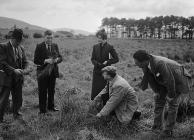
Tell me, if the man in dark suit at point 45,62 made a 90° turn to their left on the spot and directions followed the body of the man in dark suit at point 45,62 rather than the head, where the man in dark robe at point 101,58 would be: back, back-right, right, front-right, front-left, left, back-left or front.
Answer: front

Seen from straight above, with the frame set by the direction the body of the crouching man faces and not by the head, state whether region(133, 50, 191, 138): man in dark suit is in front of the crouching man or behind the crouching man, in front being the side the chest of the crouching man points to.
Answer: behind

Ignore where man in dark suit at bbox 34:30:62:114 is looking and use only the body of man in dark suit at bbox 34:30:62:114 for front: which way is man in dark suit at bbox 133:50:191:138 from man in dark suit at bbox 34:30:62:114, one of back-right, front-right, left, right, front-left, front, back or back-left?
front-left

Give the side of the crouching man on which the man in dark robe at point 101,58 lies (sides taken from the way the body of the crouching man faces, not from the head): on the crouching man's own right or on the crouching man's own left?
on the crouching man's own right

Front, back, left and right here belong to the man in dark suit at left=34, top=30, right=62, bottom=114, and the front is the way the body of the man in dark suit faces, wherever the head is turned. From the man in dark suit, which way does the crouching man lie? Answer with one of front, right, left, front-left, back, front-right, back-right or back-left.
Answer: front-left

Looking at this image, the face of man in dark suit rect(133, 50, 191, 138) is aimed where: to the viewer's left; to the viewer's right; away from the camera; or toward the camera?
to the viewer's left

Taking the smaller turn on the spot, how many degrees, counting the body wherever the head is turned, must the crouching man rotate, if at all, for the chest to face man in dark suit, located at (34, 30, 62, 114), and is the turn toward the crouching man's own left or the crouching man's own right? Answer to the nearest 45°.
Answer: approximately 45° to the crouching man's own right

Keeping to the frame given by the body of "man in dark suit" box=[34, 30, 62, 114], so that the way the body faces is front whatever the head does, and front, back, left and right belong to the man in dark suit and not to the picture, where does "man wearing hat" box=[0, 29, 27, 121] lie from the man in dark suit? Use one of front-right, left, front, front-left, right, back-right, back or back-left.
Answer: front-right

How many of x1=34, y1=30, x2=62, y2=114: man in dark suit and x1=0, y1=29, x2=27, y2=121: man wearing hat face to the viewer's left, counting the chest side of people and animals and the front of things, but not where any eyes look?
0

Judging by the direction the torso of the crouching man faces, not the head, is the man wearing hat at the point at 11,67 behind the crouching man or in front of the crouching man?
in front

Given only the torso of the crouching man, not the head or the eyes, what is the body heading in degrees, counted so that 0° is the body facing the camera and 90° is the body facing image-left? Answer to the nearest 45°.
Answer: approximately 90°

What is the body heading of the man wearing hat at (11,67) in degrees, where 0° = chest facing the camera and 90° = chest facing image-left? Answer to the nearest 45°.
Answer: approximately 315°

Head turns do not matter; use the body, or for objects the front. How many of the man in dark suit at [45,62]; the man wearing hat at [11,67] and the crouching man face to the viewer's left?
1
